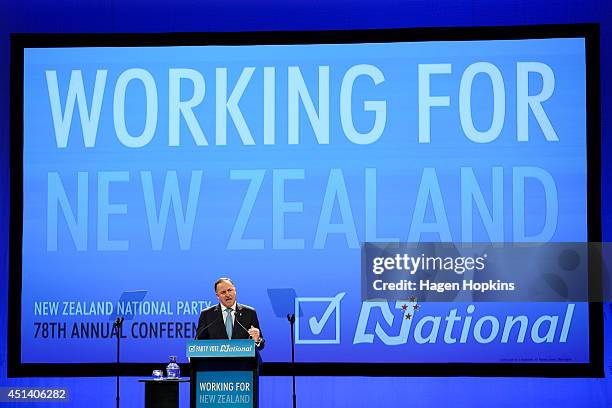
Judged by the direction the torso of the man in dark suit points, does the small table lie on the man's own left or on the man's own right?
on the man's own right

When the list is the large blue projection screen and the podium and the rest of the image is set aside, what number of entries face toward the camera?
2

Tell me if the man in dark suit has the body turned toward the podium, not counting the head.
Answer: yes

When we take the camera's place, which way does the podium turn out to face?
facing the viewer

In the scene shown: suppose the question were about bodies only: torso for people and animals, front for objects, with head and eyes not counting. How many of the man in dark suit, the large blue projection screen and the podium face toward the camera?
3
